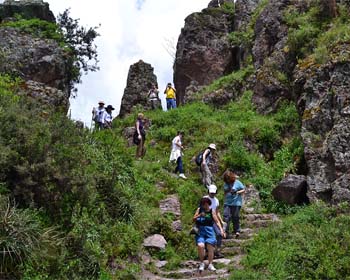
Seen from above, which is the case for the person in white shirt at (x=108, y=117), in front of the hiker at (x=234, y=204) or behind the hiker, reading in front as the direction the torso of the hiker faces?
behind

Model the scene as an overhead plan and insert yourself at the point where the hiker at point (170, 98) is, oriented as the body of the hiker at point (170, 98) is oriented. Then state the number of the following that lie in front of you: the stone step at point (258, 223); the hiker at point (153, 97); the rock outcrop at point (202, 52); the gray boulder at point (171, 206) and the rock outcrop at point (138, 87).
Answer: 2

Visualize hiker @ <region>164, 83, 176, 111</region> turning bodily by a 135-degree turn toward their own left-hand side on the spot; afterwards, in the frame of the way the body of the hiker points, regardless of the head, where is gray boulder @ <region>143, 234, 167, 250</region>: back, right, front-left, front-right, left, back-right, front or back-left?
back-right

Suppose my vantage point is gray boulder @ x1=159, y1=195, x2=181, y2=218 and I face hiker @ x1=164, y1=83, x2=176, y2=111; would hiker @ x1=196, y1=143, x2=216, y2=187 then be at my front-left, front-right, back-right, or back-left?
front-right

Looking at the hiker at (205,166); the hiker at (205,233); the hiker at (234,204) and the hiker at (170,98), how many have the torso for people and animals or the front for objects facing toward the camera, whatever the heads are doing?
3

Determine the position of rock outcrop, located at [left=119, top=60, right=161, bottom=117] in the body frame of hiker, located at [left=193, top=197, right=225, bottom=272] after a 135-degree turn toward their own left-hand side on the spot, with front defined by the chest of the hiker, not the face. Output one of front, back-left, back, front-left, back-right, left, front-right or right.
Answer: front-left

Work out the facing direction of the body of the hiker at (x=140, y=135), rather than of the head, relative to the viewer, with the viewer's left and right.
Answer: facing the viewer and to the right of the viewer

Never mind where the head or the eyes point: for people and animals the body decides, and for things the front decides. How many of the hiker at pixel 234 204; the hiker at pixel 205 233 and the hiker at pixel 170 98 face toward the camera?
3

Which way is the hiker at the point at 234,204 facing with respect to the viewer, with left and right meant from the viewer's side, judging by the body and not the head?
facing the viewer

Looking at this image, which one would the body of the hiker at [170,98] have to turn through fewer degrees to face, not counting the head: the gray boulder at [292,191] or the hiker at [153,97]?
the gray boulder

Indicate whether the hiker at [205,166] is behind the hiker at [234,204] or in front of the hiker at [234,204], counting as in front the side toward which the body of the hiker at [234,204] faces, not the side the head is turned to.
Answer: behind

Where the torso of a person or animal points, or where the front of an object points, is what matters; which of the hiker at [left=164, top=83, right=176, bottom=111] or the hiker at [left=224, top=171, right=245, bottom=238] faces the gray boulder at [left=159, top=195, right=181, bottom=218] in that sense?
the hiker at [left=164, top=83, right=176, bottom=111]

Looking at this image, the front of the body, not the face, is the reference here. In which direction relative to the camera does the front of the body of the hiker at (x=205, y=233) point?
toward the camera

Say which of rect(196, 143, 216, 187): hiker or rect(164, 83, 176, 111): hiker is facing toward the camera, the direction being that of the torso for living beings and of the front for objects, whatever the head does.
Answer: rect(164, 83, 176, 111): hiker

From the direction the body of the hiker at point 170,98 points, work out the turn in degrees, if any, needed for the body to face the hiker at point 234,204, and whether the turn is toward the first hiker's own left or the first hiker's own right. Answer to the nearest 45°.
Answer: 0° — they already face them

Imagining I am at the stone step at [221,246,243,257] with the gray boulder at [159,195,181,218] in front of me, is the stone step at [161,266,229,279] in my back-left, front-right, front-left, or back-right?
back-left
